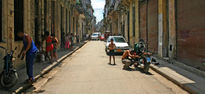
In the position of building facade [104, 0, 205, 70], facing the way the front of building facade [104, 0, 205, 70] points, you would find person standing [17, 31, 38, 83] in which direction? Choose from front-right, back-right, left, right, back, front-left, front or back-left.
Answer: front-left

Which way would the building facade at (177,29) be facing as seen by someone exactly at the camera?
facing to the left of the viewer

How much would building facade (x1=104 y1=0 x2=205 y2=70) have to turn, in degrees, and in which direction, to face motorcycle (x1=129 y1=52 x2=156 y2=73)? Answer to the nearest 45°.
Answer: approximately 45° to its left
